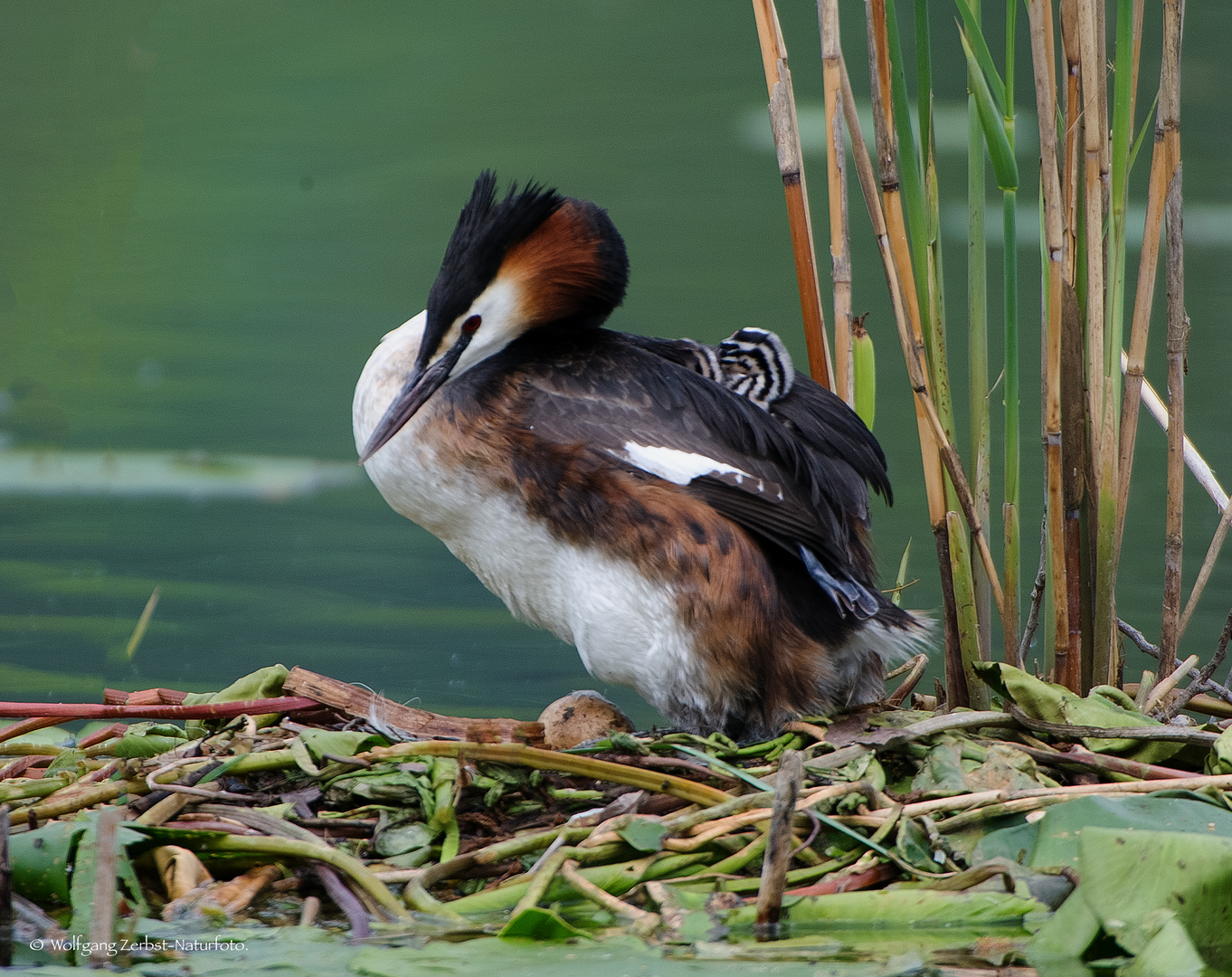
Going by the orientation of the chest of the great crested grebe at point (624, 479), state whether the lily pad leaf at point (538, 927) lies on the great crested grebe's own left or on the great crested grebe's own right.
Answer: on the great crested grebe's own left

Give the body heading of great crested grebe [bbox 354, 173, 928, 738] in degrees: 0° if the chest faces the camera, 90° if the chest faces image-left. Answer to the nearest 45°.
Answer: approximately 90°
